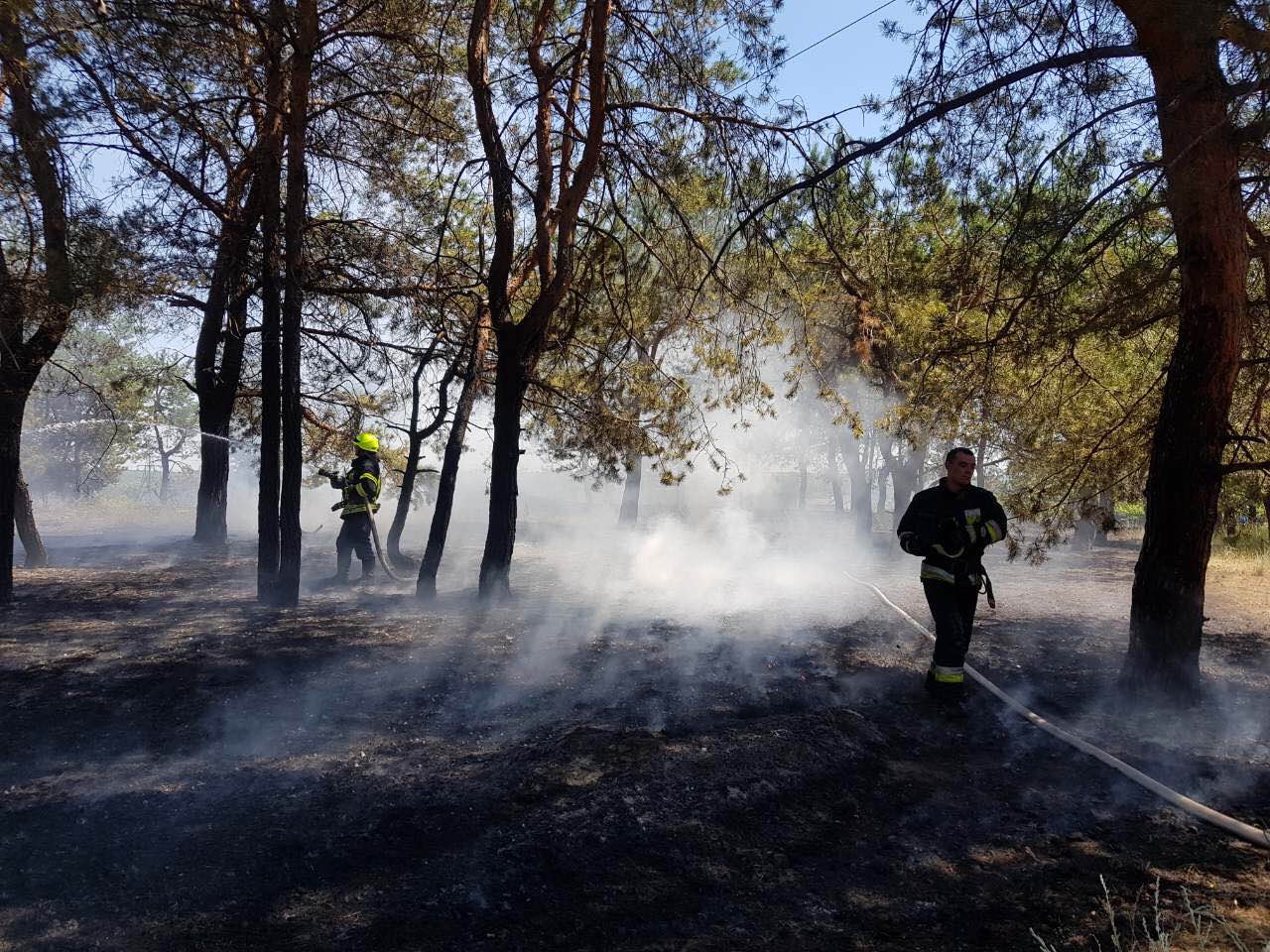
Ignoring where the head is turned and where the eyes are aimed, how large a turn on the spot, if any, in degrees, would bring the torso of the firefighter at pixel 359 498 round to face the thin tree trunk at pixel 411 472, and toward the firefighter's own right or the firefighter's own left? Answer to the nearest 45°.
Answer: approximately 135° to the firefighter's own right

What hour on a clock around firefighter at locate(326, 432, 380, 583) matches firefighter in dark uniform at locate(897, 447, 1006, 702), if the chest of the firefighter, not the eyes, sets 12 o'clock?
The firefighter in dark uniform is roughly at 8 o'clock from the firefighter.

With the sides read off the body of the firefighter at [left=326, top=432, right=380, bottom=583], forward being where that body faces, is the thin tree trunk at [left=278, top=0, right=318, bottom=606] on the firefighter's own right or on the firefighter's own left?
on the firefighter's own left

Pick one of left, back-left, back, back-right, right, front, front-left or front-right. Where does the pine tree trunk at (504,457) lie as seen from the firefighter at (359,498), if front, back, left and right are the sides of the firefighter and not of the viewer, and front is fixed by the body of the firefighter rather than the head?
back-left

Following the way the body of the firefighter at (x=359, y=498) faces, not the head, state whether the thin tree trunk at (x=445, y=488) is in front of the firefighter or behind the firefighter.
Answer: behind

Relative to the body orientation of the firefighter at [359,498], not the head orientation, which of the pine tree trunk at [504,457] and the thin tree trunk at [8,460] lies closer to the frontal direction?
the thin tree trunk

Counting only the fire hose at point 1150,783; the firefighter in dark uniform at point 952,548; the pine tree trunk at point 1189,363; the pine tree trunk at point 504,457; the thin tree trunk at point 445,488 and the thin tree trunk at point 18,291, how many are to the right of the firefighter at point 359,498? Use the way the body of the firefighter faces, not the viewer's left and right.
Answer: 0

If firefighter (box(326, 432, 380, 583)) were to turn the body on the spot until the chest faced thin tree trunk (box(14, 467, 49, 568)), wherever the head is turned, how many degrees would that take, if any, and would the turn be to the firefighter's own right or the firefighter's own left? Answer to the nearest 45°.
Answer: approximately 45° to the firefighter's own right

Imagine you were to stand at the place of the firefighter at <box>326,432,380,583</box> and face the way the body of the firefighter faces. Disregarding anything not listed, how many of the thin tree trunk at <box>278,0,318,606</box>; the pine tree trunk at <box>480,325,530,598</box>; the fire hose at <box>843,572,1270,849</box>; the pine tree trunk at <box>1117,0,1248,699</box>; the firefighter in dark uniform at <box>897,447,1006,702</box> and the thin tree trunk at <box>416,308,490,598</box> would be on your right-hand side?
0

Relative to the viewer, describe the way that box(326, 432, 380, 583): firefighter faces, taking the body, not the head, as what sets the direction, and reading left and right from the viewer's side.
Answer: facing to the left of the viewer

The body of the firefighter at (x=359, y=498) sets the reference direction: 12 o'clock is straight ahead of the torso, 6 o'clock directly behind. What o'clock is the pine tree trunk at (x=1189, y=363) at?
The pine tree trunk is roughly at 8 o'clock from the firefighter.

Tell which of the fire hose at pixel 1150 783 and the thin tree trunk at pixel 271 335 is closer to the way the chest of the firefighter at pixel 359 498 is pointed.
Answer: the thin tree trunk

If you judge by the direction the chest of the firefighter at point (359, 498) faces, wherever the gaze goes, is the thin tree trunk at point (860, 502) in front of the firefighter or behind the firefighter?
behind

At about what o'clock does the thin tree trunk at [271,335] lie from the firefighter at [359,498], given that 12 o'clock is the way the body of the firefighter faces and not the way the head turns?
The thin tree trunk is roughly at 10 o'clock from the firefighter.

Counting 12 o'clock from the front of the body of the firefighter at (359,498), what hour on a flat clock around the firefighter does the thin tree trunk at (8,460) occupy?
The thin tree trunk is roughly at 11 o'clock from the firefighter.
